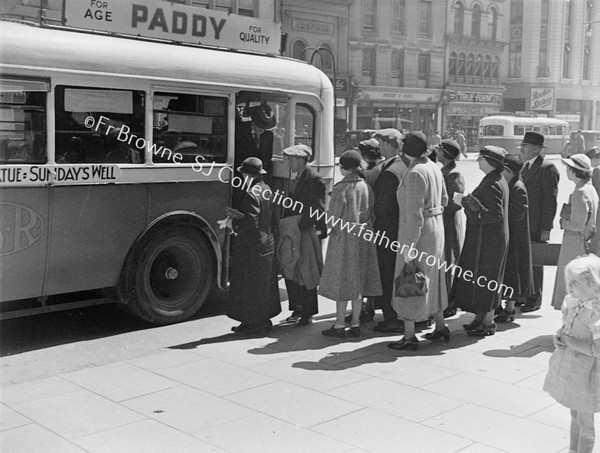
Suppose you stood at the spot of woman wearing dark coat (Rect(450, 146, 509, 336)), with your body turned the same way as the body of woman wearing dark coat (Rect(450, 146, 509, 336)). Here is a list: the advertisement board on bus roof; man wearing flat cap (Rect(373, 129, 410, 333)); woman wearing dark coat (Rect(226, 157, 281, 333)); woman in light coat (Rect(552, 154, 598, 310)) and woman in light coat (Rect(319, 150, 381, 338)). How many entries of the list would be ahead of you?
4

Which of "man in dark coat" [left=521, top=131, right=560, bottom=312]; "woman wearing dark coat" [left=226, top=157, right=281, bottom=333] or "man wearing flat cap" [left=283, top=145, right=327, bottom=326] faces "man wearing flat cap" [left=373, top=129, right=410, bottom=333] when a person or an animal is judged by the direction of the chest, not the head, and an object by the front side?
the man in dark coat

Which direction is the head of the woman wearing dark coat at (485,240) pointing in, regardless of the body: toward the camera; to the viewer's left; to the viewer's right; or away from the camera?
to the viewer's left

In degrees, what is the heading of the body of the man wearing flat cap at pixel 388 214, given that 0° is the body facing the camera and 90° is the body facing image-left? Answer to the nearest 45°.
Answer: approximately 90°

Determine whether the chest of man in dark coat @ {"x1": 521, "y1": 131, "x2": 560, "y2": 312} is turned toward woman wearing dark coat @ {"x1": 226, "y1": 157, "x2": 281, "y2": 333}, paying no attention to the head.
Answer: yes

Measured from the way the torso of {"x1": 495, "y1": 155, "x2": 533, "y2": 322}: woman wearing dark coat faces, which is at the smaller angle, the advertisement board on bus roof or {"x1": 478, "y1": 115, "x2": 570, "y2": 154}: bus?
the advertisement board on bus roof

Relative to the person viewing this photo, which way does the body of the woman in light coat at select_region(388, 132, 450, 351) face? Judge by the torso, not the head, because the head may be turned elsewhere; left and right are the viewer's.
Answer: facing away from the viewer and to the left of the viewer

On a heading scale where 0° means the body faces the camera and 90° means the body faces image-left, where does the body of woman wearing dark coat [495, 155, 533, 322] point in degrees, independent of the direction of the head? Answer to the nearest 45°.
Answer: approximately 90°

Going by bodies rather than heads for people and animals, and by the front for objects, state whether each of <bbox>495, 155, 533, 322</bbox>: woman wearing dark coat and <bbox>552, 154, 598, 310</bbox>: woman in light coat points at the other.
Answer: no

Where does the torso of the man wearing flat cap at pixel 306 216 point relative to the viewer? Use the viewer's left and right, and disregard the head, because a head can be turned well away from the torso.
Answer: facing to the left of the viewer
